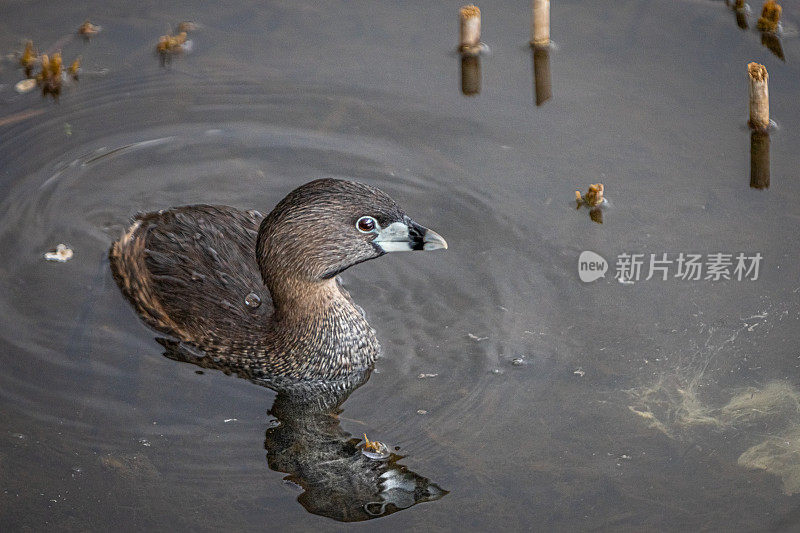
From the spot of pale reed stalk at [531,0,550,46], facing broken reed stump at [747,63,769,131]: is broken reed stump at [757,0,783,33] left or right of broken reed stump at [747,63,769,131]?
left

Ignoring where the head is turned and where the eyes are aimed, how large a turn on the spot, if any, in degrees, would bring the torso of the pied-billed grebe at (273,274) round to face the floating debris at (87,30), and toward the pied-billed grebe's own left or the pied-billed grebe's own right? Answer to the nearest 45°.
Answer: approximately 180°

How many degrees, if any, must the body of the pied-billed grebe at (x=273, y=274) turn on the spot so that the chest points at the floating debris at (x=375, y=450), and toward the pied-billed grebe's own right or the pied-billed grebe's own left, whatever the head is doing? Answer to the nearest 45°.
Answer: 0° — it already faces it

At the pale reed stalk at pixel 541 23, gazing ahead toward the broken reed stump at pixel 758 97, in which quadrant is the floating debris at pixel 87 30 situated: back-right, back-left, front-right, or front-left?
back-right

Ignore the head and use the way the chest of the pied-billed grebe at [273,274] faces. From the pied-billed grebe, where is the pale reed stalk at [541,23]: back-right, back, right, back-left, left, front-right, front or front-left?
left

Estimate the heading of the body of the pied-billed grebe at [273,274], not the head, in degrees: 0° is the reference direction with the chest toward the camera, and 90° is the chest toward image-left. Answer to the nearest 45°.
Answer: approximately 315°

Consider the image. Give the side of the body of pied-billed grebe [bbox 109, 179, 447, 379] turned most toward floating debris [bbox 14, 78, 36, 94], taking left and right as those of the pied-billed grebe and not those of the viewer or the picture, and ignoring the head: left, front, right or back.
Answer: back

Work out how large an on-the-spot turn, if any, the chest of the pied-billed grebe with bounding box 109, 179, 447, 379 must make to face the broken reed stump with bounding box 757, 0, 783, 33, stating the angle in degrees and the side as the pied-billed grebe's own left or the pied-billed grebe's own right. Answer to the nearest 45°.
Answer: approximately 90° to the pied-billed grebe's own left

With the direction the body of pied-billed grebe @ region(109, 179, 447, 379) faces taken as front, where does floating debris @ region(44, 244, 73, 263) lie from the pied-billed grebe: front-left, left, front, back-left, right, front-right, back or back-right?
back

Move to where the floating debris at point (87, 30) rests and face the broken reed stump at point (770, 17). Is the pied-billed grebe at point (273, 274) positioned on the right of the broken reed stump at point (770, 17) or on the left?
right
